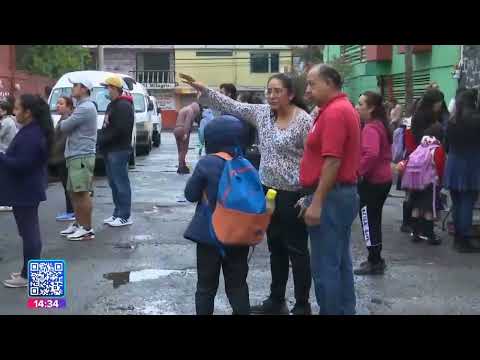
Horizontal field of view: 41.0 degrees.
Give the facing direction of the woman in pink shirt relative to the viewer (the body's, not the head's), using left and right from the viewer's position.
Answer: facing to the left of the viewer

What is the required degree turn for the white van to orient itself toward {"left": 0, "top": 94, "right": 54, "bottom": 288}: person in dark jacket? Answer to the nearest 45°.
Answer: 0° — it already faces them

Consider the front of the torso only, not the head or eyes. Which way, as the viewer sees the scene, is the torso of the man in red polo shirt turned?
to the viewer's left

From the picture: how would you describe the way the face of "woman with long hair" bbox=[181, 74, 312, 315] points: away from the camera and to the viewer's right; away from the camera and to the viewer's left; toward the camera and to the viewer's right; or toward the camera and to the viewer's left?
toward the camera and to the viewer's left

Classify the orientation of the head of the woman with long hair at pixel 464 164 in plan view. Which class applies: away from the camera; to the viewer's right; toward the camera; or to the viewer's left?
away from the camera

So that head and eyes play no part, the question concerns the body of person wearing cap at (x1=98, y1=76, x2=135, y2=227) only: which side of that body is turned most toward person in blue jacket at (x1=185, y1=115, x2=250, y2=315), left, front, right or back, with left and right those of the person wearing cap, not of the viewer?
left

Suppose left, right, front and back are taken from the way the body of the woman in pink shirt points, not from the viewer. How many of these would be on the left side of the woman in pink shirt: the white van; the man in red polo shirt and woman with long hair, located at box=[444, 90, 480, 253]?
1

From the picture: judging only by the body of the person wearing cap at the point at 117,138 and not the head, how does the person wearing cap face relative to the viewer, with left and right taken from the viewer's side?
facing to the left of the viewer

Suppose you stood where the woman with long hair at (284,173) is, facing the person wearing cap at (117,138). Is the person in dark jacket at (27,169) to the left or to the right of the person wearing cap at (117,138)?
left

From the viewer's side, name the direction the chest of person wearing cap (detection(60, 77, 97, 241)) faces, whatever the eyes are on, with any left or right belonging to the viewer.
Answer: facing to the left of the viewer
